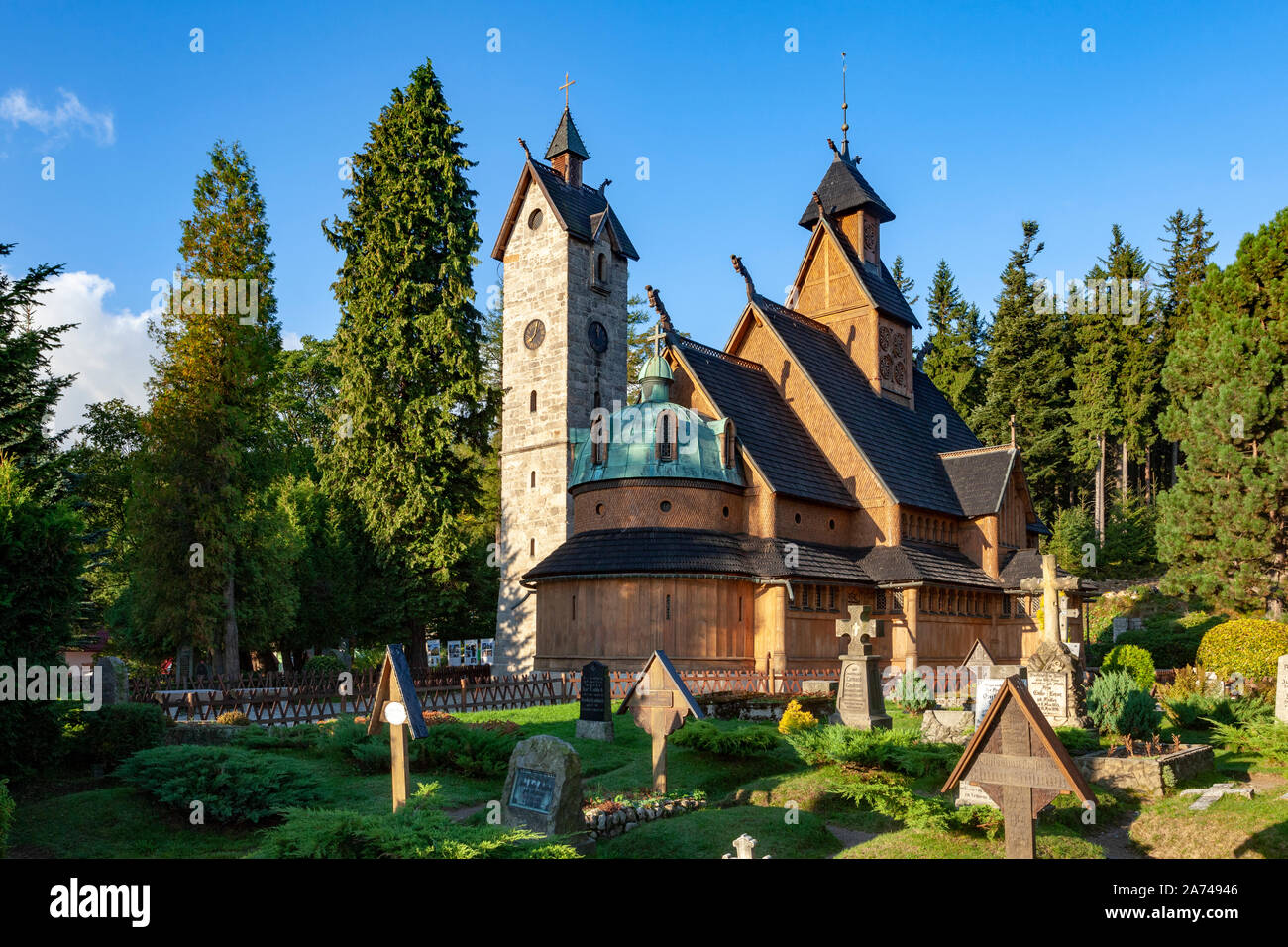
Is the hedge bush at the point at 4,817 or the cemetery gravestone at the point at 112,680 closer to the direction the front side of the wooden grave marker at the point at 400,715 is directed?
the hedge bush

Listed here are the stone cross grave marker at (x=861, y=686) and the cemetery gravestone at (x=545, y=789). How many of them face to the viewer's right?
0

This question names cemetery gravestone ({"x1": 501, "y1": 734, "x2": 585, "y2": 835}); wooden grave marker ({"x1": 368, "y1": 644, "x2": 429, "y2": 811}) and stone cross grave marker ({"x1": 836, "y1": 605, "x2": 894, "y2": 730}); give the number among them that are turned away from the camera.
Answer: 0

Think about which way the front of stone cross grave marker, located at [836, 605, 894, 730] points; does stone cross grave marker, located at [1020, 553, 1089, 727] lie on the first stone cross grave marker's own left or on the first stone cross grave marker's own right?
on the first stone cross grave marker's own left

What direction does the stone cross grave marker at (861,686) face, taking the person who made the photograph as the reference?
facing the viewer and to the left of the viewer

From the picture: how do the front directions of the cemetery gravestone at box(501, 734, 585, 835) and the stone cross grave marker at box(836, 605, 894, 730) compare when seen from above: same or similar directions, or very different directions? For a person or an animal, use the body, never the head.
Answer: same or similar directions

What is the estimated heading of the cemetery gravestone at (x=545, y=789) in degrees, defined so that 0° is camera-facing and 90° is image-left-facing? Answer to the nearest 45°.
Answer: approximately 45°
